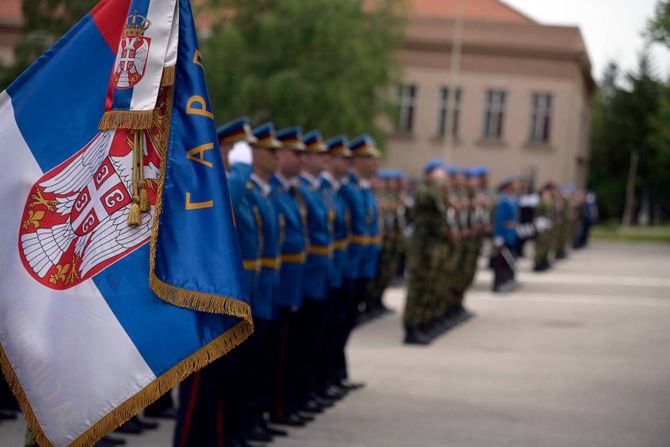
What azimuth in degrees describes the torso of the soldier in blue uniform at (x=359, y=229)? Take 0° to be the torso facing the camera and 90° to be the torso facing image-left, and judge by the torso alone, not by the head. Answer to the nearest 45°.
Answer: approximately 315°

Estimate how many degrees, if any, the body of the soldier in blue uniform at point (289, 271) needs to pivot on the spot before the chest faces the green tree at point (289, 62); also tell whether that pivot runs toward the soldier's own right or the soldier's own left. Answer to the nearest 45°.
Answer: approximately 135° to the soldier's own left

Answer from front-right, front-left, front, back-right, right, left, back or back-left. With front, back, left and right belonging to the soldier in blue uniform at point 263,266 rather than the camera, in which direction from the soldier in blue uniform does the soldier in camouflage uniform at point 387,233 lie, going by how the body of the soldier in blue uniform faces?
back-left

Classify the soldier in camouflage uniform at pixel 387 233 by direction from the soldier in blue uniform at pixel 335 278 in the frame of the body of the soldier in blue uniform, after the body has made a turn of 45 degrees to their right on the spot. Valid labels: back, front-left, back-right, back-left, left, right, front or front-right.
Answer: back-left

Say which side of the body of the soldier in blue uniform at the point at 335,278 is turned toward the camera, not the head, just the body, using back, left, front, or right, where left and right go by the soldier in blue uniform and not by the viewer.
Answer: right

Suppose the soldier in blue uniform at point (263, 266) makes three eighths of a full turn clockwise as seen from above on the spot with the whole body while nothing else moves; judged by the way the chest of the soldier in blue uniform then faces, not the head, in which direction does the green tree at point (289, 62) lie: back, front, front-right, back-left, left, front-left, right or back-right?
right
